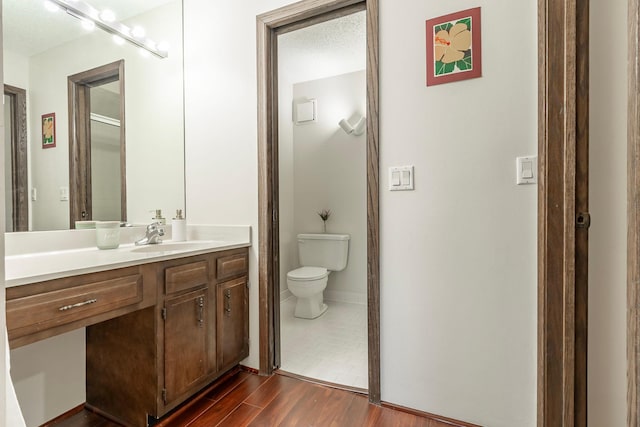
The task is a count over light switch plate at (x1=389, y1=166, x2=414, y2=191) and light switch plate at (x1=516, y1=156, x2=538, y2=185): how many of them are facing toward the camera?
2

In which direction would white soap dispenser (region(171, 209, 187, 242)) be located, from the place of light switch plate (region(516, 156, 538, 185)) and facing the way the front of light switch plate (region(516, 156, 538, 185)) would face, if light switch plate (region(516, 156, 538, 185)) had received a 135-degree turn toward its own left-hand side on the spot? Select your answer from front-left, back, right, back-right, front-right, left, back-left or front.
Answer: back-left

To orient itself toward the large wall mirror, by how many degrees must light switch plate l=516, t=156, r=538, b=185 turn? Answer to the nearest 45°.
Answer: approximately 90° to its right

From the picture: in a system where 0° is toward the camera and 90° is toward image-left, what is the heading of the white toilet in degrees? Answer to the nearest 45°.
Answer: approximately 45°

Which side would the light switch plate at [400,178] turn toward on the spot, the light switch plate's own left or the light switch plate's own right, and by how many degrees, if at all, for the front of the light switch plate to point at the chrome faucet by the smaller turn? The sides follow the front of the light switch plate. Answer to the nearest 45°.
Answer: approximately 90° to the light switch plate's own right

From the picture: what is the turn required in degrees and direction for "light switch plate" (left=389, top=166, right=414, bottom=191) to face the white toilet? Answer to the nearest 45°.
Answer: approximately 135° to its right

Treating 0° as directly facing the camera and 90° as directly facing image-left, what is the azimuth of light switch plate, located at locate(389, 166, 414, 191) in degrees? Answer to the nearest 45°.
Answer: approximately 0°

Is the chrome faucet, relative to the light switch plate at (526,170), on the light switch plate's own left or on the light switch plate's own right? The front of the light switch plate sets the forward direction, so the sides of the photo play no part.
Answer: on the light switch plate's own right
